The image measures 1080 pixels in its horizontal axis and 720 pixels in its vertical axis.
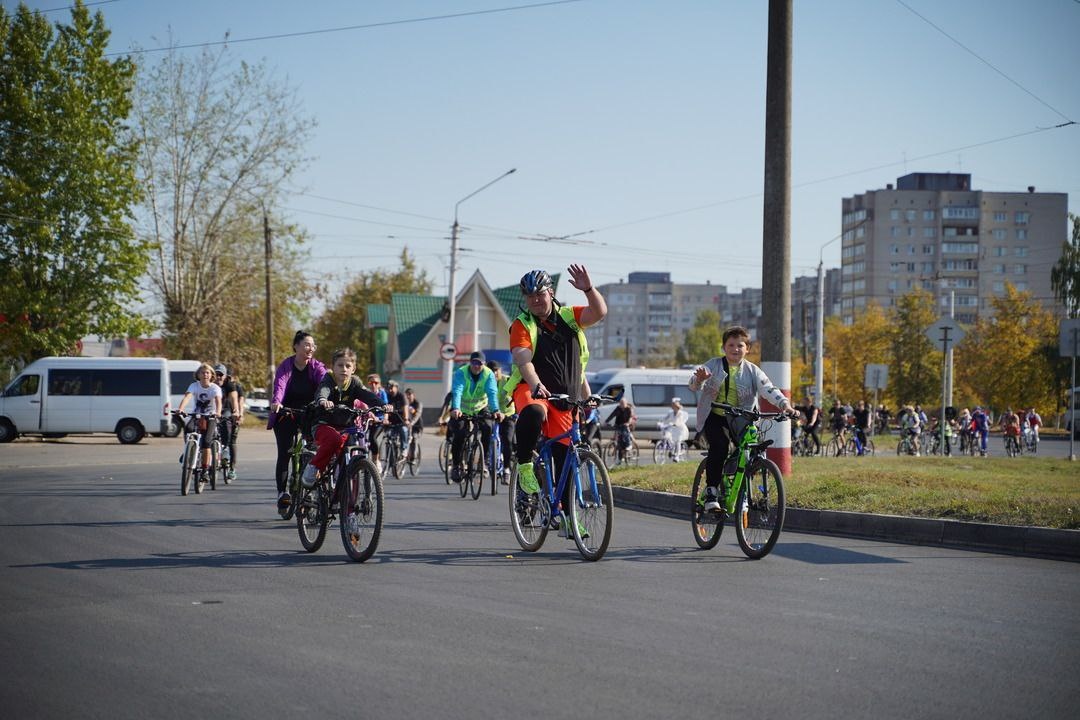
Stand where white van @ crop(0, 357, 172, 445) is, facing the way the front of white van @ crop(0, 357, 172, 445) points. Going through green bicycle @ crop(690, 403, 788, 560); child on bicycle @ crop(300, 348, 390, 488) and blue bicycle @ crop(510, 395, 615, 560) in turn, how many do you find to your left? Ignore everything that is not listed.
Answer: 3

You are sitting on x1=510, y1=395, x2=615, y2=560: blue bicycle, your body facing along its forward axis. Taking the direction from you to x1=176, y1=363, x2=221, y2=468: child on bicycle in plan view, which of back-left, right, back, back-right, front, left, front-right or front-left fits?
back

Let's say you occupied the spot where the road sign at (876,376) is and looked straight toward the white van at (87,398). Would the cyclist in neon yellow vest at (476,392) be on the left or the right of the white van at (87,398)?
left

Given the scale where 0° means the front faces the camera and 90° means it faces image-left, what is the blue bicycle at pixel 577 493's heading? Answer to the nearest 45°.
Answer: approximately 315°

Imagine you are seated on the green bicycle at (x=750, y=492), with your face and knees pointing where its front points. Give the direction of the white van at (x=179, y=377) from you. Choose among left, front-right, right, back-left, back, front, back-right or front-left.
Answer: back

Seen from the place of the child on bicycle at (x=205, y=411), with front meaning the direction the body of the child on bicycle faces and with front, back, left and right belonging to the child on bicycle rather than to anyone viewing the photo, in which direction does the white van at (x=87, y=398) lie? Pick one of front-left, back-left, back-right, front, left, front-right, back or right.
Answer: back

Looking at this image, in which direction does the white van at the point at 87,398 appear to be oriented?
to the viewer's left

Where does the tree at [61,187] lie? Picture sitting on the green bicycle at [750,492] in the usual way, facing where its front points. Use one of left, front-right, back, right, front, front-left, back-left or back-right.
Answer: back

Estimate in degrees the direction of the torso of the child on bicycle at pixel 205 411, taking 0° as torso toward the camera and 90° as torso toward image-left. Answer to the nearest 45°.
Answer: approximately 0°

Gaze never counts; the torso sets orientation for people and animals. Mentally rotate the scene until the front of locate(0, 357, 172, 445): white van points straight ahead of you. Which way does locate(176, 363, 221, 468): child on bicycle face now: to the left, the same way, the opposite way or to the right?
to the left

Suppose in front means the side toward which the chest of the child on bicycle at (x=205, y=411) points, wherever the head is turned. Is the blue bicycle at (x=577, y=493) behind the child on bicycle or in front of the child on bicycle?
in front

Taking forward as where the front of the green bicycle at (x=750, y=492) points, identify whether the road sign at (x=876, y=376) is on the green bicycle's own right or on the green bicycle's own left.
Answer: on the green bicycle's own left

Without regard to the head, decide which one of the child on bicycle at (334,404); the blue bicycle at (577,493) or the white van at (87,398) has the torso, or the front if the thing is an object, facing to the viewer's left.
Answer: the white van

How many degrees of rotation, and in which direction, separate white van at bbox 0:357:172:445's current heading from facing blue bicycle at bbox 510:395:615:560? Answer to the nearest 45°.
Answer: approximately 90° to its left
